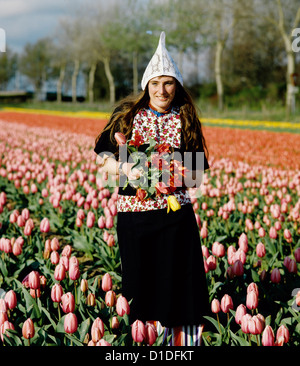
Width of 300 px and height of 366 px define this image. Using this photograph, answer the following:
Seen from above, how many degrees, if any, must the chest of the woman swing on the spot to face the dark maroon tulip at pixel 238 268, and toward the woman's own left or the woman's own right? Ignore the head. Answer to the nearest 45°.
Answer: approximately 135° to the woman's own left

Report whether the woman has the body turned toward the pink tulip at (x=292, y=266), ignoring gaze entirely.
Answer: no

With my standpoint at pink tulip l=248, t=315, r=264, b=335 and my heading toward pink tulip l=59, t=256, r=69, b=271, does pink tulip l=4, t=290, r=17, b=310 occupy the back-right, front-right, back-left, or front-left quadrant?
front-left

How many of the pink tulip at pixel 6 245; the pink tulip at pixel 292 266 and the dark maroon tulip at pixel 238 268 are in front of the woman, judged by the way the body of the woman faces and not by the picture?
0

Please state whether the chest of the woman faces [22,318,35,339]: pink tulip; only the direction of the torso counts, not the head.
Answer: no

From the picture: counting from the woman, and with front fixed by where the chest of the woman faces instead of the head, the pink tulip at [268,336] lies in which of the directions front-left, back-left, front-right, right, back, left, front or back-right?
front-left

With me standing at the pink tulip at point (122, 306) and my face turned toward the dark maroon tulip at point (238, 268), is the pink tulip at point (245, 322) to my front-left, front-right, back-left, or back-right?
front-right

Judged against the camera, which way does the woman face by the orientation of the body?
toward the camera

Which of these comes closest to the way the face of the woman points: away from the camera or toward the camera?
toward the camera

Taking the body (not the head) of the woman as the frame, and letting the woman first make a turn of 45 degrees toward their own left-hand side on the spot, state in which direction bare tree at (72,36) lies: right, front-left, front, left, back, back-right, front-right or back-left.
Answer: back-left
